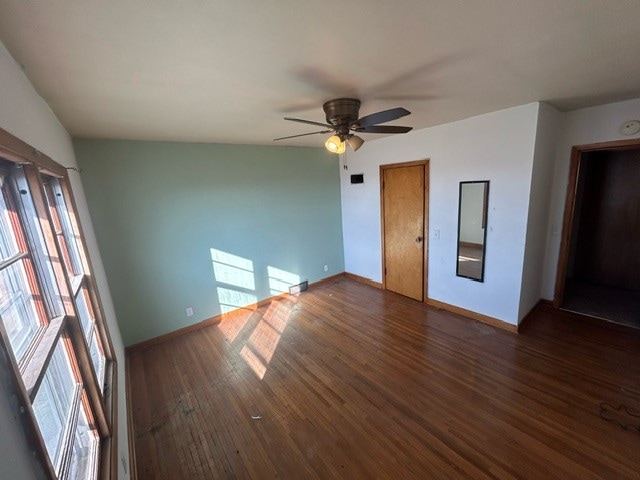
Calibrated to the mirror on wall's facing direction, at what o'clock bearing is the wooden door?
The wooden door is roughly at 2 o'clock from the mirror on wall.

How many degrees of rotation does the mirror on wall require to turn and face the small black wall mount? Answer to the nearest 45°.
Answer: approximately 45° to its right

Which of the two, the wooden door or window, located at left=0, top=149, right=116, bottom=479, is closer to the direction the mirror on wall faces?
the window

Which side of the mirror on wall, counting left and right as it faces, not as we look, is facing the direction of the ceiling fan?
front

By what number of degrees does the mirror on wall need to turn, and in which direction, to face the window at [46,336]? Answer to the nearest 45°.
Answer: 0° — it already faces it

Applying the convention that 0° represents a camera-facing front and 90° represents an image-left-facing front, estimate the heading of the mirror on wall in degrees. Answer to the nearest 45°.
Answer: approximately 45°

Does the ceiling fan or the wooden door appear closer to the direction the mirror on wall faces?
the ceiling fan

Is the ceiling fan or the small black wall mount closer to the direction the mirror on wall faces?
the ceiling fan
